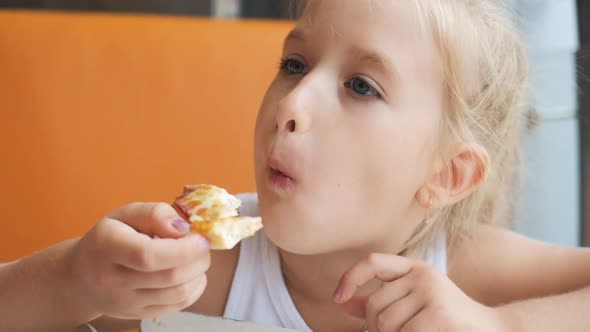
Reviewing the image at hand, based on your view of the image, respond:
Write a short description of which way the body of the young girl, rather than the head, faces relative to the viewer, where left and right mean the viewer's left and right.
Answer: facing the viewer and to the left of the viewer

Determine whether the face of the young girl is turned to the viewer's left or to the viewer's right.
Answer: to the viewer's left
